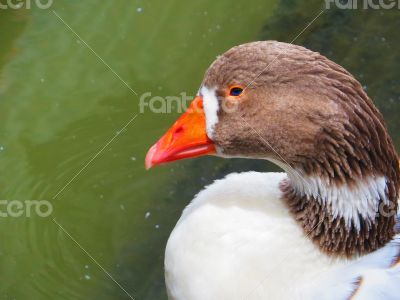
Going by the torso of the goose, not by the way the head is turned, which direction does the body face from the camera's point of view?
to the viewer's left
